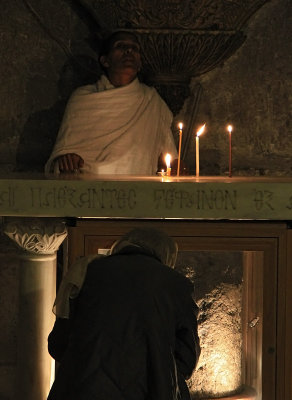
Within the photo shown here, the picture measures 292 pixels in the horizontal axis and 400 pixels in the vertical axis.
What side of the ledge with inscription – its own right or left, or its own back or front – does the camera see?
front
